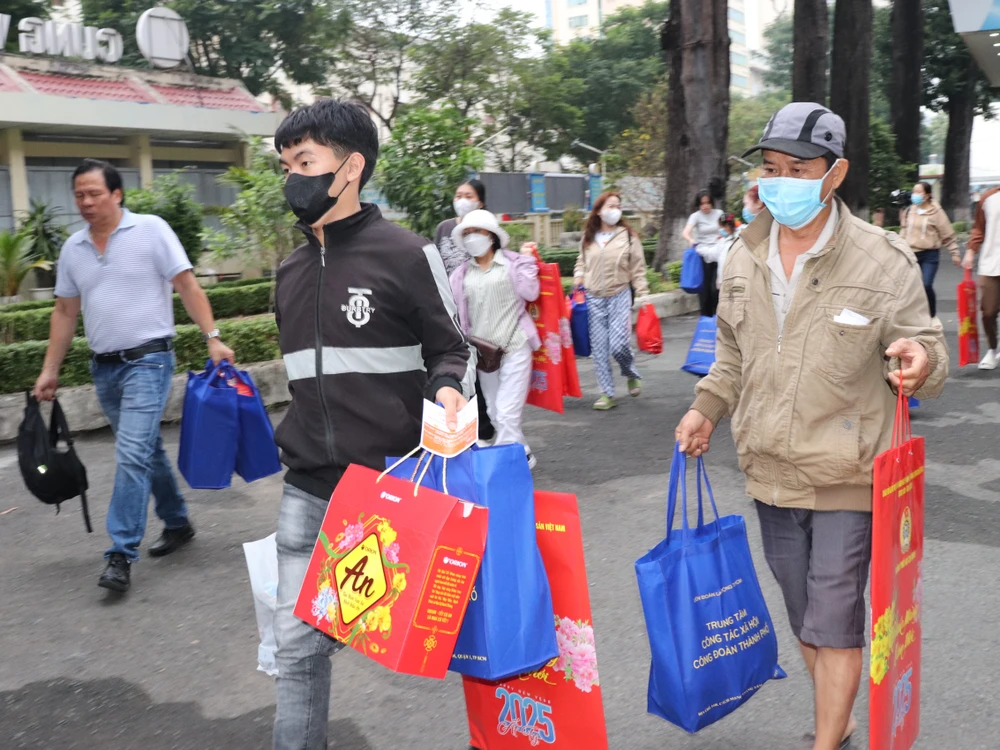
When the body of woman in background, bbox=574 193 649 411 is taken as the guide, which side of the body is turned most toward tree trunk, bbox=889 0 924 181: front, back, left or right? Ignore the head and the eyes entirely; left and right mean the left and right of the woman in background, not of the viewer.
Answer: back

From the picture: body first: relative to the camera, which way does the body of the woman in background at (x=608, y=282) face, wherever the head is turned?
toward the camera

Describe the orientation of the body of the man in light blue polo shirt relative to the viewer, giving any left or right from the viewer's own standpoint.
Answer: facing the viewer and to the left of the viewer

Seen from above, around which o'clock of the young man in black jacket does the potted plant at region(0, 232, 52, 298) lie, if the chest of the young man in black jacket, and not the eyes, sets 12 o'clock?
The potted plant is roughly at 4 o'clock from the young man in black jacket.

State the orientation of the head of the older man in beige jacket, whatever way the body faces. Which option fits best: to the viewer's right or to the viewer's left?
to the viewer's left

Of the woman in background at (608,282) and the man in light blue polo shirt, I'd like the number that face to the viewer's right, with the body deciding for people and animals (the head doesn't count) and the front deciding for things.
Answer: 0

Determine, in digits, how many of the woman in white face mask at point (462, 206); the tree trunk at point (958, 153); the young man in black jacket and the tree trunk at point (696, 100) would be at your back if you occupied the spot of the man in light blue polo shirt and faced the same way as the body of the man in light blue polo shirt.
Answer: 3

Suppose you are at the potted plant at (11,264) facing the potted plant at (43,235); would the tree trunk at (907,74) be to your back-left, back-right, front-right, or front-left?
front-right

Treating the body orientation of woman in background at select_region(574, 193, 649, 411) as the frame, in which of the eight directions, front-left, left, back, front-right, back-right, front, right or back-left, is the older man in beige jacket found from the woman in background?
front

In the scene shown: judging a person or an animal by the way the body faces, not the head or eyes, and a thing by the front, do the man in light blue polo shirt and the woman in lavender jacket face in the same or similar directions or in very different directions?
same or similar directions

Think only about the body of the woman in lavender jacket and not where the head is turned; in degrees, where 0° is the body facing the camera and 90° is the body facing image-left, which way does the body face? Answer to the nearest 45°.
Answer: approximately 45°

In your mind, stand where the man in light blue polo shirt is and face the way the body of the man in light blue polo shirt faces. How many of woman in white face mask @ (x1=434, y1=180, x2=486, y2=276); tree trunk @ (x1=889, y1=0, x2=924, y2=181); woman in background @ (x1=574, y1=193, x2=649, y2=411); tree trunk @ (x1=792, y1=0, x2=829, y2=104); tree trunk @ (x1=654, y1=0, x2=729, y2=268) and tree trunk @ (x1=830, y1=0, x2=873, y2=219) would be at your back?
6

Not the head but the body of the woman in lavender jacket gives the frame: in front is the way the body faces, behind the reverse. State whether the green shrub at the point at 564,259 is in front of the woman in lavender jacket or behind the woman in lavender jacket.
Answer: behind

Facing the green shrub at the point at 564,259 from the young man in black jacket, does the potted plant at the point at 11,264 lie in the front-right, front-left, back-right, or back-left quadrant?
front-left

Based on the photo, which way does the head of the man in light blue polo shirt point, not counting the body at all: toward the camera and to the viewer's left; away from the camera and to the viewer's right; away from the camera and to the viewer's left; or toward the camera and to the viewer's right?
toward the camera and to the viewer's left
